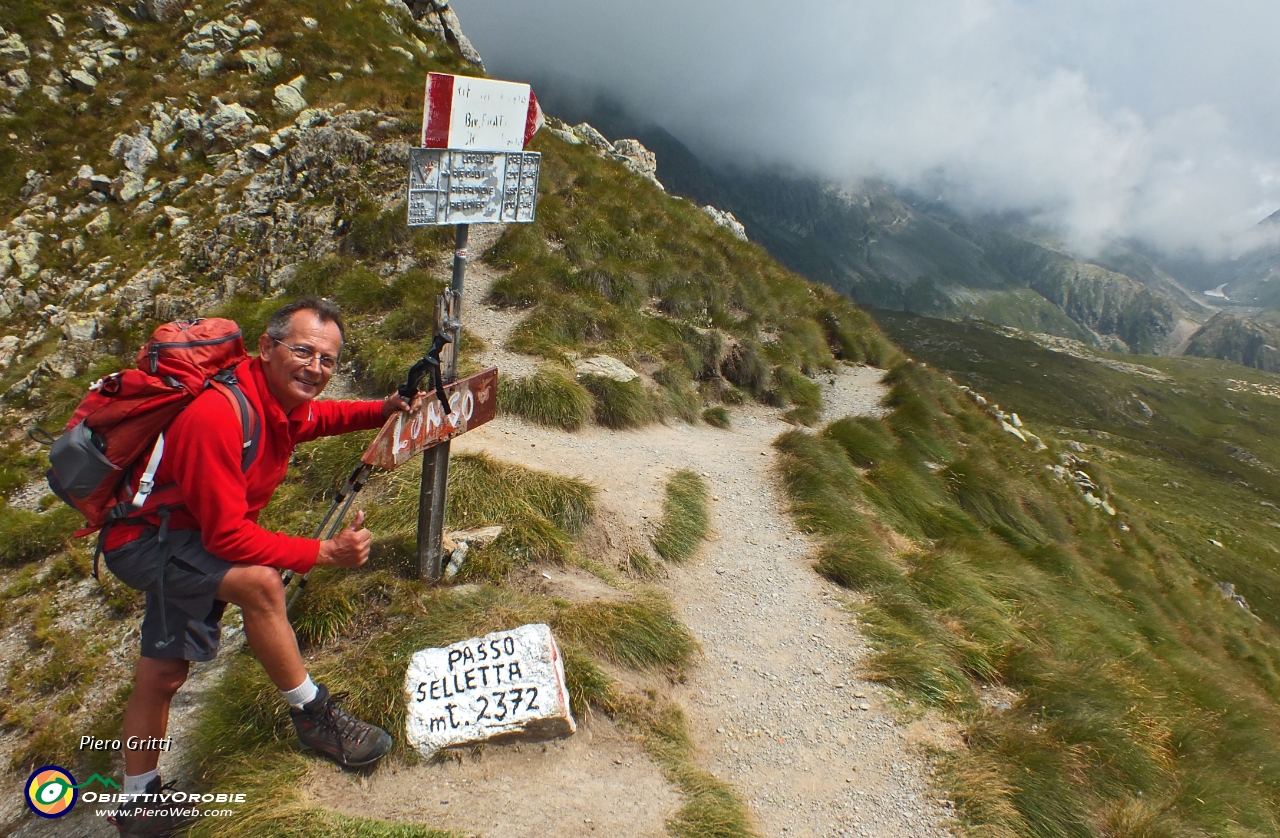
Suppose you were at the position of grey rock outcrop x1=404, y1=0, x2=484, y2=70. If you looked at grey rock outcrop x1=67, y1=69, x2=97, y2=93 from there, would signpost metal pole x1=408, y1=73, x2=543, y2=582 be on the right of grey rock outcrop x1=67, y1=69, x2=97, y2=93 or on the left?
left

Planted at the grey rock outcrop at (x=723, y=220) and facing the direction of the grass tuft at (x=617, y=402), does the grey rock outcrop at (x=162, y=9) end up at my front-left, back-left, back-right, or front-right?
front-right

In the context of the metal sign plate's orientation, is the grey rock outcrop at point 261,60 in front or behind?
behind

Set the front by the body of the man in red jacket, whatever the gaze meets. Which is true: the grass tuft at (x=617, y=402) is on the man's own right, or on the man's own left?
on the man's own left

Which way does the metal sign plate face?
toward the camera

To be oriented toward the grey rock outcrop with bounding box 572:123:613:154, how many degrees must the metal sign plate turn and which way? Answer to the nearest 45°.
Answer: approximately 180°

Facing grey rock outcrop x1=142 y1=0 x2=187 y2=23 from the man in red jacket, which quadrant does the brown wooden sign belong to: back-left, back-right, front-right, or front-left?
front-right

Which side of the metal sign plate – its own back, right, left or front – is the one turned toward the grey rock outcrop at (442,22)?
back
